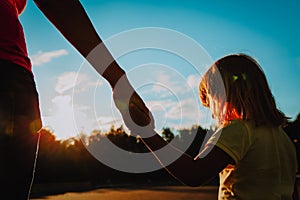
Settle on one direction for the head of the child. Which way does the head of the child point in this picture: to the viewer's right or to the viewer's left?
to the viewer's left

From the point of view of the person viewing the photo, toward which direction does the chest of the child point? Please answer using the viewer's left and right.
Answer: facing away from the viewer and to the left of the viewer
